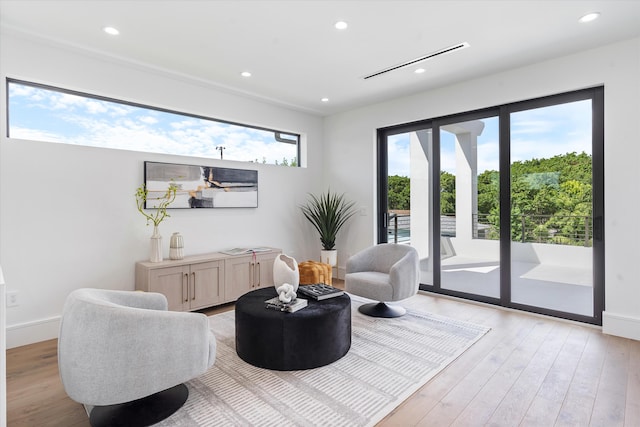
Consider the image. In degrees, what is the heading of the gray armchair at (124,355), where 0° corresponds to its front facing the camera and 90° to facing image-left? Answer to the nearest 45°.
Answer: approximately 225°

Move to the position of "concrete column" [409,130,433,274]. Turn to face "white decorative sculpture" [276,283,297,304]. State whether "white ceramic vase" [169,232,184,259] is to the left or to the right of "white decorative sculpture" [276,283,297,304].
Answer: right

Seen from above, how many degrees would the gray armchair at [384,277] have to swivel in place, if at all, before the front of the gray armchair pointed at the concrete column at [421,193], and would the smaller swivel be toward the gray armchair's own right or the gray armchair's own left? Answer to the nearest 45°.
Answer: approximately 180°

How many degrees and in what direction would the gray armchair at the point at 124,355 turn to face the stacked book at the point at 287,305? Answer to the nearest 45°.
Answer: approximately 45° to its right

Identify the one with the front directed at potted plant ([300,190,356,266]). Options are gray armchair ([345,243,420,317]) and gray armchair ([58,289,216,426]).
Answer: gray armchair ([58,289,216,426])

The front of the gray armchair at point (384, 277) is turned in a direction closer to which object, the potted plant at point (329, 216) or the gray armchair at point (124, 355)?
the gray armchair

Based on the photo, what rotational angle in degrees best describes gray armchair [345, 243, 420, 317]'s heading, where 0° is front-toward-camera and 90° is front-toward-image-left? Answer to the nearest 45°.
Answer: approximately 45°

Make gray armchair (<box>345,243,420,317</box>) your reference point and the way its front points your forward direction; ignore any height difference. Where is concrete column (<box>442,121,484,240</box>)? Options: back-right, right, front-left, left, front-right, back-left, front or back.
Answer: back
